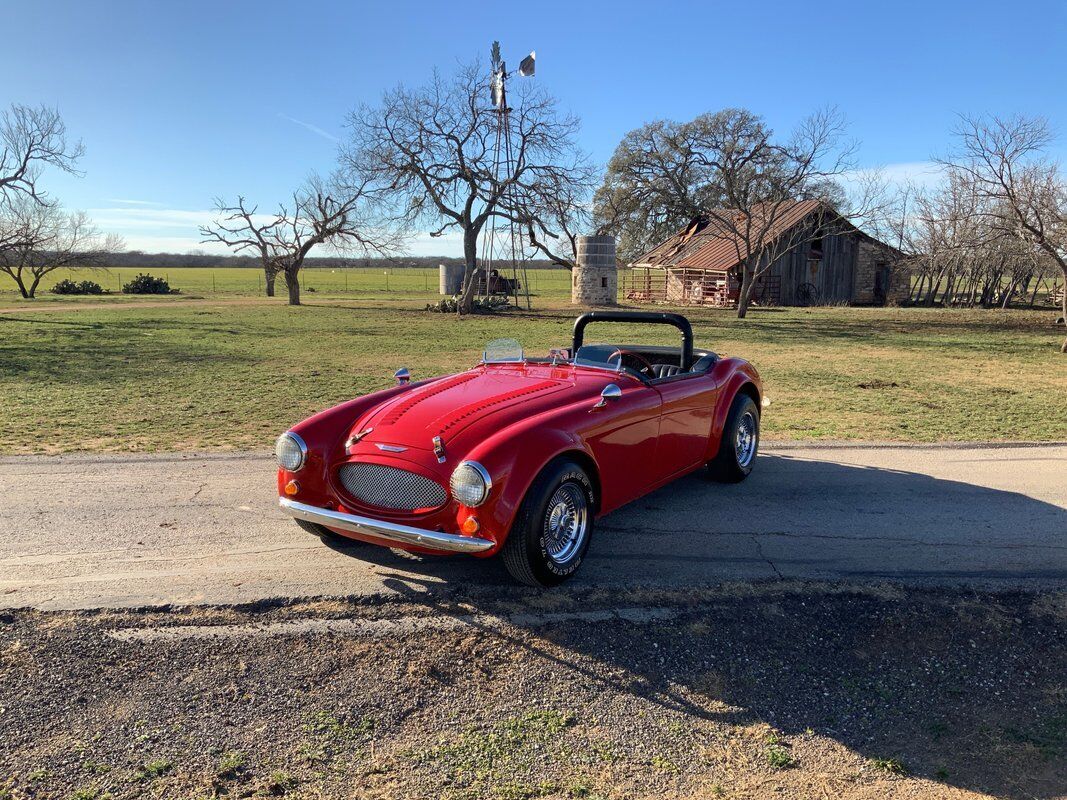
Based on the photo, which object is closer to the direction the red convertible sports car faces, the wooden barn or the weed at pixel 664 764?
the weed

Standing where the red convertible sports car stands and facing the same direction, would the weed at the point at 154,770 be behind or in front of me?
in front

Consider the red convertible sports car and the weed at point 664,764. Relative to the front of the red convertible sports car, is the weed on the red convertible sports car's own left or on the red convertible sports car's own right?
on the red convertible sports car's own left

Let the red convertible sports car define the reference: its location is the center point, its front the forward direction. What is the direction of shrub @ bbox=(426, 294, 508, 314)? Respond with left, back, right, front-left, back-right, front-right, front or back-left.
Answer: back-right

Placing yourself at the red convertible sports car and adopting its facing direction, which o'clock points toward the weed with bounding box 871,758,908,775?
The weed is roughly at 9 o'clock from the red convertible sports car.

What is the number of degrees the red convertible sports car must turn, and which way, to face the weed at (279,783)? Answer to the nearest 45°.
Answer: approximately 45° to its left

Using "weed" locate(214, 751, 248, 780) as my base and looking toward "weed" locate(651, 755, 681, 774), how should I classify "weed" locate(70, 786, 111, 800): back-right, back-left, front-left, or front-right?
back-right

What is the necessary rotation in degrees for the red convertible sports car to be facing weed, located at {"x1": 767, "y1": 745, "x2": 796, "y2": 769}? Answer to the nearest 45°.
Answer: approximately 90° to its left

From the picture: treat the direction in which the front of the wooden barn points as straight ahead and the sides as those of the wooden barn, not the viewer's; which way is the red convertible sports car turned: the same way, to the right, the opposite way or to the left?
to the right

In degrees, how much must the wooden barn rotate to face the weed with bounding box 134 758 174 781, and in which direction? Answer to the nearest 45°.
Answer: approximately 45° to its right

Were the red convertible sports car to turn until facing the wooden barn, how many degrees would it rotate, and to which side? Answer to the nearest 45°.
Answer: approximately 135° to its right

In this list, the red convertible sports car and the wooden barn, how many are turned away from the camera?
0

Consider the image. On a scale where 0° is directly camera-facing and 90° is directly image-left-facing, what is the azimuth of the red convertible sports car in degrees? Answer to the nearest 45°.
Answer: approximately 45°

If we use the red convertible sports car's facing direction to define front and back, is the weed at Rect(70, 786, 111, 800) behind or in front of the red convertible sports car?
in front
